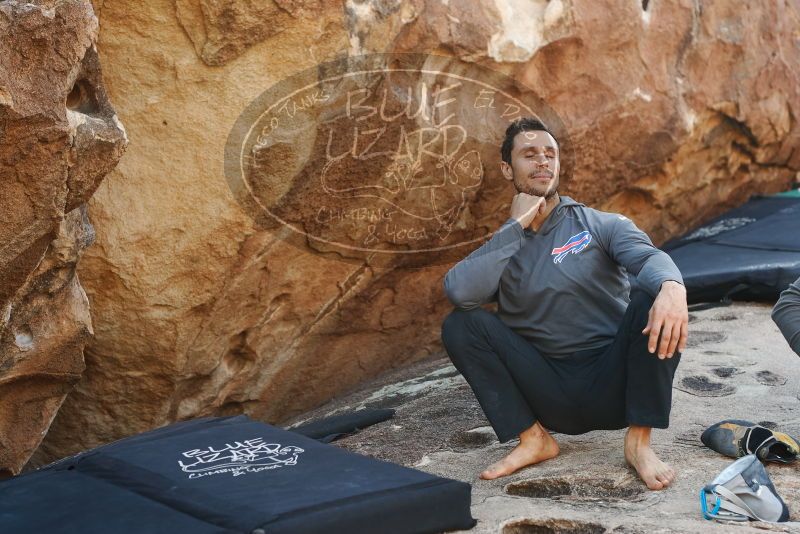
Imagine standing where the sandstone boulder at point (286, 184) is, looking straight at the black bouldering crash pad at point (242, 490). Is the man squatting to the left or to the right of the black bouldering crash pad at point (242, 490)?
left

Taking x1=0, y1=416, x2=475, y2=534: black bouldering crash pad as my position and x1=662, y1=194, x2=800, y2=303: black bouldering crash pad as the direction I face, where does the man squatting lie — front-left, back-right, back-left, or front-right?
front-right

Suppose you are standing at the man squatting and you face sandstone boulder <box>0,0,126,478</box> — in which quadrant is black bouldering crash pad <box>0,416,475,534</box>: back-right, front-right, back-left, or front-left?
front-left

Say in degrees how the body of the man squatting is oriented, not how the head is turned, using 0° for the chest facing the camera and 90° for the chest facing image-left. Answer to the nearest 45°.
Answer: approximately 0°

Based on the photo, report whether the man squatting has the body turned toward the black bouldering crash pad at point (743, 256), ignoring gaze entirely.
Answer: no

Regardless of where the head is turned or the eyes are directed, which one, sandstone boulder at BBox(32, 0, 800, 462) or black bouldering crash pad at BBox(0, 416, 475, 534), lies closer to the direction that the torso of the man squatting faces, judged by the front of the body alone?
the black bouldering crash pad

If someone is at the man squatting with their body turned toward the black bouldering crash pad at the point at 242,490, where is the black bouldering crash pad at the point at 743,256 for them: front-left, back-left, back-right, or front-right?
back-right

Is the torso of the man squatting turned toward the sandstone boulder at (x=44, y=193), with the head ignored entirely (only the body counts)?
no
